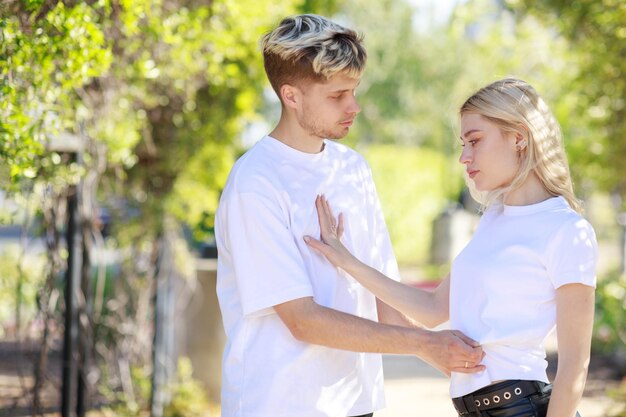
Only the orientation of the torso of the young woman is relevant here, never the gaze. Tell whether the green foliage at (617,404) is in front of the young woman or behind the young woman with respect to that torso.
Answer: behind

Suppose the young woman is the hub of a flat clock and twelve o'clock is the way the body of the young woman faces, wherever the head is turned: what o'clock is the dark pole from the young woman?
The dark pole is roughly at 3 o'clock from the young woman.

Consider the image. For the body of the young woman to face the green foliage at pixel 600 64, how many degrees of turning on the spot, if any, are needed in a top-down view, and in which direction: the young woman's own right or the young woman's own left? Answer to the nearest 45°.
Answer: approximately 135° to the young woman's own right

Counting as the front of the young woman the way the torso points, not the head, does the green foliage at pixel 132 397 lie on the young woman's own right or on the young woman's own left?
on the young woman's own right

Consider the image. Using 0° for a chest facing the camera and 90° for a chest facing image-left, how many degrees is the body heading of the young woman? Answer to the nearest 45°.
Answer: approximately 45°

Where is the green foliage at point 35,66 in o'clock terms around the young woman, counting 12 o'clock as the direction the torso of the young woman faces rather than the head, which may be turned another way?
The green foliage is roughly at 2 o'clock from the young woman.

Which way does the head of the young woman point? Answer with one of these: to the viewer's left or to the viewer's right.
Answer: to the viewer's left

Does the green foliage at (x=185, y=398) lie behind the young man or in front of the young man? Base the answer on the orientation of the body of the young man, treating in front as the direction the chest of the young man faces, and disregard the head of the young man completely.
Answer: behind

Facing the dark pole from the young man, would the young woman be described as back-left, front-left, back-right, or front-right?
back-right
